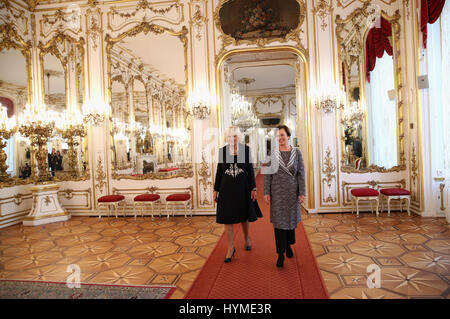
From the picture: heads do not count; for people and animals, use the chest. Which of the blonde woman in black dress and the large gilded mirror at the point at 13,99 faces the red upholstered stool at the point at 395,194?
the large gilded mirror

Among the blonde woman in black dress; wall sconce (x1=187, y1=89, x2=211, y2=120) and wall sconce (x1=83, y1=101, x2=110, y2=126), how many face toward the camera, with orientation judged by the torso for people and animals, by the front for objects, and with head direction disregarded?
3

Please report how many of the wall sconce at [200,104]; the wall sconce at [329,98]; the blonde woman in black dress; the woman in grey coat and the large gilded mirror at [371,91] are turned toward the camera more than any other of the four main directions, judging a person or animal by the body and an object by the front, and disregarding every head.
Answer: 5

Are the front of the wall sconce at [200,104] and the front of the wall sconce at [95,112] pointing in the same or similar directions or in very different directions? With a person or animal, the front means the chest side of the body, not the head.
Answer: same or similar directions

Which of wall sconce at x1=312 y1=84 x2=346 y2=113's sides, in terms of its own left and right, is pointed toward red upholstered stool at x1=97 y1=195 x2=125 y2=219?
right

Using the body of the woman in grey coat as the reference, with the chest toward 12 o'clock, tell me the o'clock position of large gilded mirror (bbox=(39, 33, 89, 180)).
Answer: The large gilded mirror is roughly at 4 o'clock from the woman in grey coat.

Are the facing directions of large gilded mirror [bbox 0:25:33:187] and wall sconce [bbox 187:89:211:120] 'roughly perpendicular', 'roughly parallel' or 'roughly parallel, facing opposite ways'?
roughly perpendicular

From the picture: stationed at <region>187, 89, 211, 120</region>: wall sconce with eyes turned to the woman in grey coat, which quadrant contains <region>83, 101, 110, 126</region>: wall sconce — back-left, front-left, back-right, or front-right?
back-right

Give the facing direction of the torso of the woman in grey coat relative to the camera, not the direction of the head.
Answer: toward the camera

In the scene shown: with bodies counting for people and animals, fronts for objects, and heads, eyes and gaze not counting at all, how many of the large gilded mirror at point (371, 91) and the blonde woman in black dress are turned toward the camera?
2

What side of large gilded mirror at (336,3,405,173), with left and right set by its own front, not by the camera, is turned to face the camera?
front

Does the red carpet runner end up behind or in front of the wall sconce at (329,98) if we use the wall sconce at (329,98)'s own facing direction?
in front

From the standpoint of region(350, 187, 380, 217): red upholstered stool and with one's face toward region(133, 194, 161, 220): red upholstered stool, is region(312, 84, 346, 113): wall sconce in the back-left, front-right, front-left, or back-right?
front-right

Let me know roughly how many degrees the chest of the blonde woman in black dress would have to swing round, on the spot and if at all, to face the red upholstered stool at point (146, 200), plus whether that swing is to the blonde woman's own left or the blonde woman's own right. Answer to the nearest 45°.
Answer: approximately 135° to the blonde woman's own right

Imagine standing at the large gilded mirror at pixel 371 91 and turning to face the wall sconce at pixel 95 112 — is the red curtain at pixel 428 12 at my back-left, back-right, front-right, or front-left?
back-left

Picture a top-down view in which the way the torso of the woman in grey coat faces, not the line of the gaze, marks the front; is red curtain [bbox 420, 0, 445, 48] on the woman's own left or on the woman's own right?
on the woman's own left
